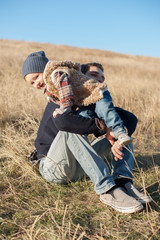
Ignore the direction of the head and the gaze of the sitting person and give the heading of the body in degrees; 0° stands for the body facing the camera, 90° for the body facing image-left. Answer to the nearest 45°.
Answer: approximately 315°
